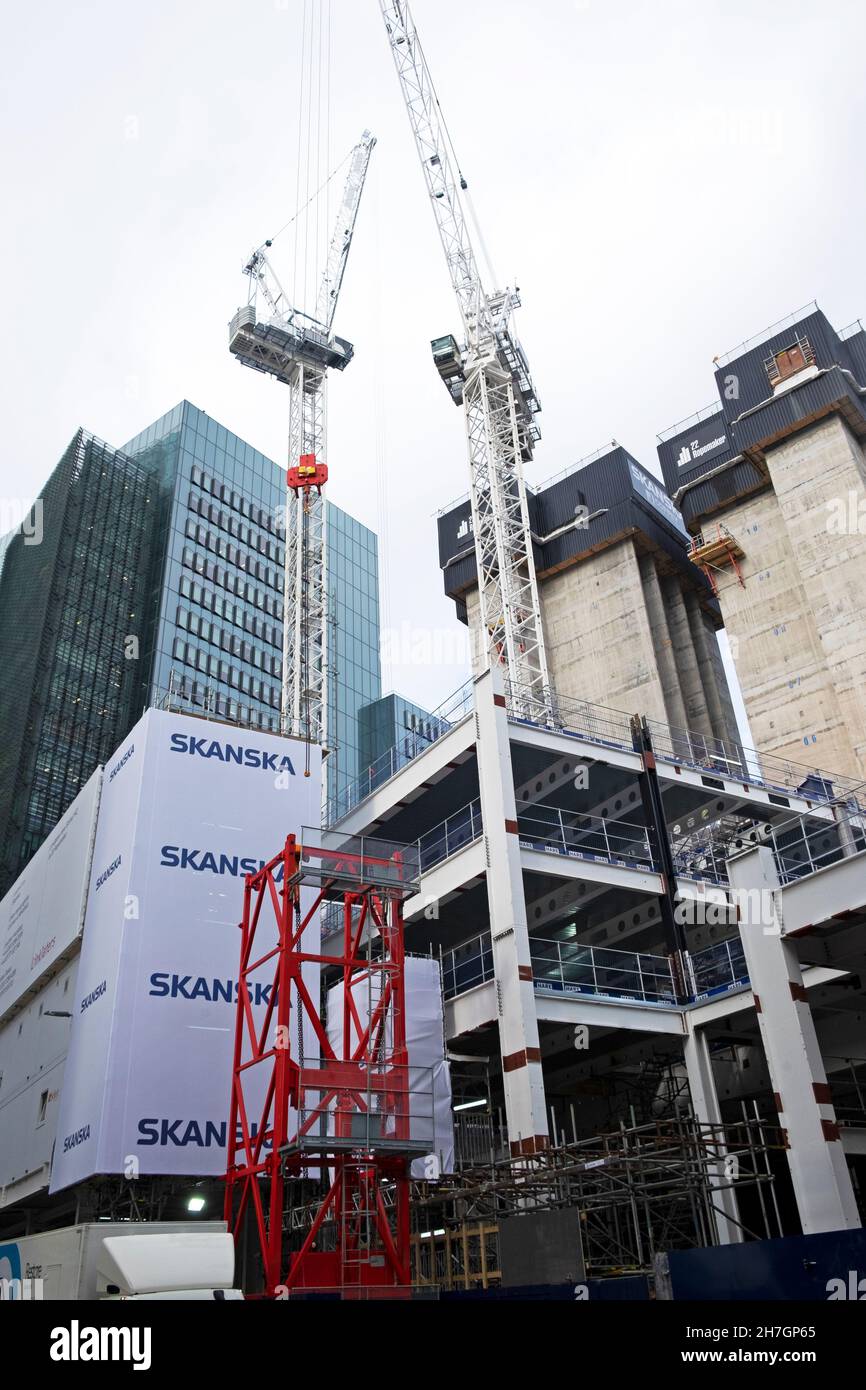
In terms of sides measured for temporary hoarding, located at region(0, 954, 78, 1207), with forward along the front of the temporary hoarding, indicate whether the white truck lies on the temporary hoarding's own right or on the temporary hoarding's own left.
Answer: on the temporary hoarding's own left

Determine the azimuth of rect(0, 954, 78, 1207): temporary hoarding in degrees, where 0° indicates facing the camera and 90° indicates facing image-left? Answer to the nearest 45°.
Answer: approximately 45°

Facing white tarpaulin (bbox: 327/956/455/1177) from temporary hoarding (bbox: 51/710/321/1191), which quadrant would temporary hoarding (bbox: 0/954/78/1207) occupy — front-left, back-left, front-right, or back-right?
back-left

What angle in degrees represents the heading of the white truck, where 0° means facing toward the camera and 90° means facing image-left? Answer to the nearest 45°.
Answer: approximately 315°

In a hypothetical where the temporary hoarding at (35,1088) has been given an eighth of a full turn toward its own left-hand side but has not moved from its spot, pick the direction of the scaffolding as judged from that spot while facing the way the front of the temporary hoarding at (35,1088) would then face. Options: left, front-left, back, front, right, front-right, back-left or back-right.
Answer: front-left

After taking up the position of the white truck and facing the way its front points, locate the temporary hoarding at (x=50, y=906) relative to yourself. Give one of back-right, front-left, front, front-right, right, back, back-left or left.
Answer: back-left

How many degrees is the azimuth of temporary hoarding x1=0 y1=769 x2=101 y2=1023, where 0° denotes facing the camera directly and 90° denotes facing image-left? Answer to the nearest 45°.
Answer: approximately 45°
